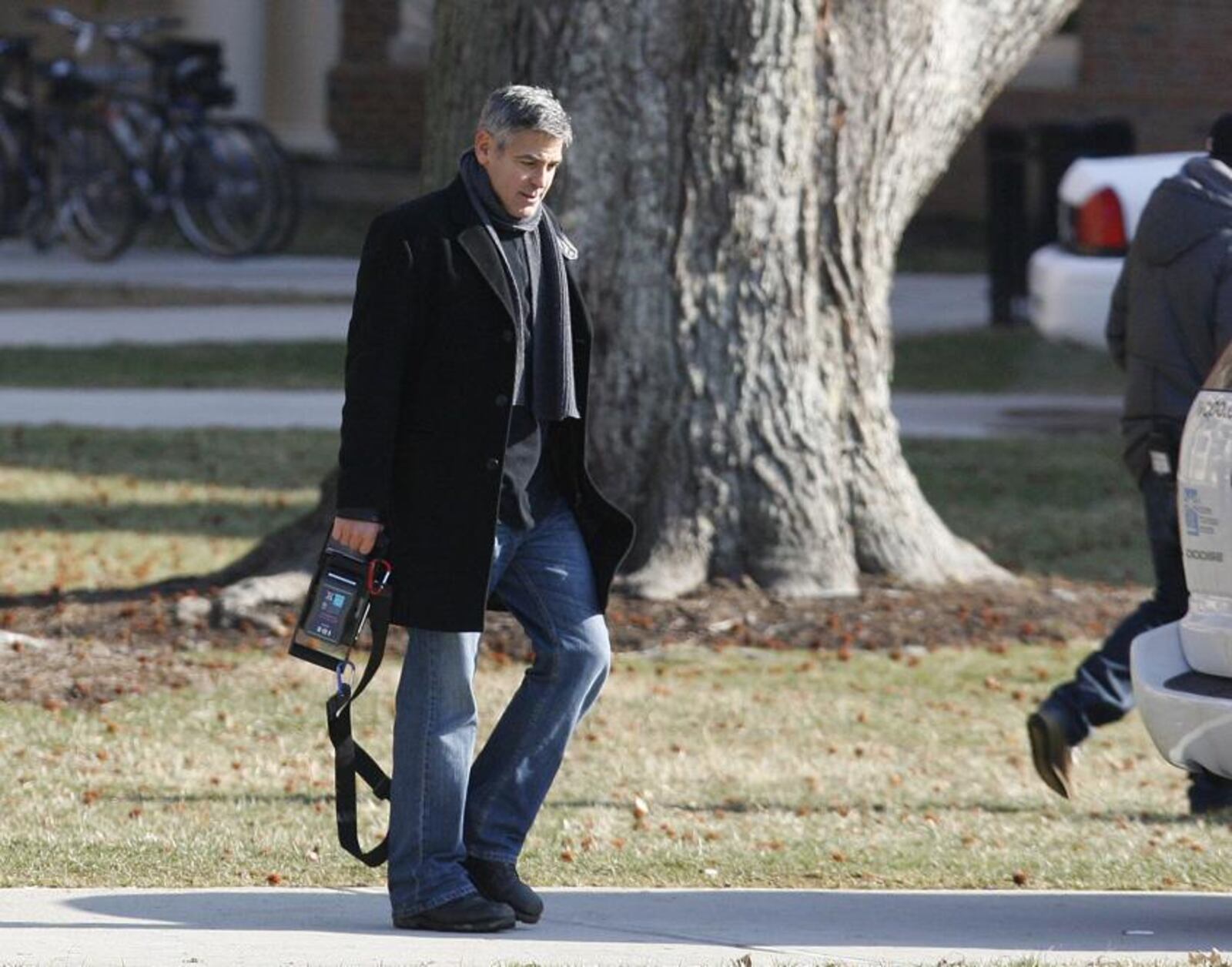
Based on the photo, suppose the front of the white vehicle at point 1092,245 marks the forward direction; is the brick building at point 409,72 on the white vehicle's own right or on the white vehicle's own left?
on the white vehicle's own left

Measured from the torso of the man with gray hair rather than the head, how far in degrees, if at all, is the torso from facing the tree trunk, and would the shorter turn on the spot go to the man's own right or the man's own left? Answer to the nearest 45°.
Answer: approximately 135° to the man's own left

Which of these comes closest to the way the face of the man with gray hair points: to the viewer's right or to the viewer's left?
to the viewer's right

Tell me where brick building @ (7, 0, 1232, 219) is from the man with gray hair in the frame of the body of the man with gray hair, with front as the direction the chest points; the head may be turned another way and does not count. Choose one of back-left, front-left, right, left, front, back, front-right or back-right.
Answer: back-left

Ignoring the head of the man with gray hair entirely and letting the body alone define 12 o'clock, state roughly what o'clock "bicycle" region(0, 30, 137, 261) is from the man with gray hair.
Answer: The bicycle is roughly at 7 o'clock from the man with gray hair.

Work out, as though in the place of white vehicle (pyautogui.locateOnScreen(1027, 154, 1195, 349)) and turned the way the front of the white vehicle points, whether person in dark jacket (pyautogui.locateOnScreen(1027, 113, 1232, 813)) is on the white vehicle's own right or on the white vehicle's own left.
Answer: on the white vehicle's own right

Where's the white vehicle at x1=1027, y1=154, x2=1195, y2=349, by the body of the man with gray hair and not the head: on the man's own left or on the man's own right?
on the man's own left
